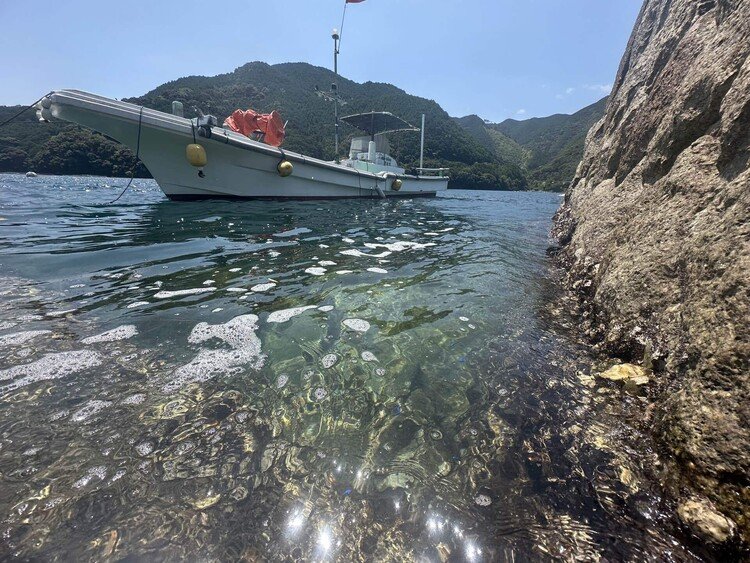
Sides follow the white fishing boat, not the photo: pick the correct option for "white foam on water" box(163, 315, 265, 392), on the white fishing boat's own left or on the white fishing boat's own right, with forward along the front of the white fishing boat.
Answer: on the white fishing boat's own left

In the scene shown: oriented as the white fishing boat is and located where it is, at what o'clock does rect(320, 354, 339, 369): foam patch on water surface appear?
The foam patch on water surface is roughly at 10 o'clock from the white fishing boat.

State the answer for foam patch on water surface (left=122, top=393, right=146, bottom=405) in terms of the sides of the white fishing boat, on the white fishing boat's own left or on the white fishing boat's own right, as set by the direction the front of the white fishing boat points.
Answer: on the white fishing boat's own left

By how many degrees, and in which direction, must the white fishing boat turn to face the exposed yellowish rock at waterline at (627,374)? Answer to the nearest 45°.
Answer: approximately 45° to its left

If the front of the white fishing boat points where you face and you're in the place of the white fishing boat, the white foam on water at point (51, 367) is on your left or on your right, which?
on your left

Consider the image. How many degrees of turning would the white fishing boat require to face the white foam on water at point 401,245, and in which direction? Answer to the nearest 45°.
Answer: approximately 90° to its left

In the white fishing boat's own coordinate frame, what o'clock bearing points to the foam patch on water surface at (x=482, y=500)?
The foam patch on water surface is roughly at 10 o'clock from the white fishing boat.

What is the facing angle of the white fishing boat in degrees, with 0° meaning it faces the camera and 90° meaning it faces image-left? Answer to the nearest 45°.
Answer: approximately 45°

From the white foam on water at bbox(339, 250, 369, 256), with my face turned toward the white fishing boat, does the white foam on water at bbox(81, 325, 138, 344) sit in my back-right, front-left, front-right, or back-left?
back-left

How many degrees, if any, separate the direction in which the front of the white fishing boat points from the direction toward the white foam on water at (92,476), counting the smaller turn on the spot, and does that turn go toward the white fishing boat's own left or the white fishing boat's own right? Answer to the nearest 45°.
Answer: approximately 45° to the white fishing boat's own left

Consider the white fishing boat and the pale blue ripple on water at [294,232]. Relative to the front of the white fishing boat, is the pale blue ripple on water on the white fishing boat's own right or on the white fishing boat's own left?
on the white fishing boat's own left

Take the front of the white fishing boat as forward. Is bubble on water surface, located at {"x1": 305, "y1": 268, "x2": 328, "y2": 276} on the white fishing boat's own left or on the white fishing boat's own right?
on the white fishing boat's own left

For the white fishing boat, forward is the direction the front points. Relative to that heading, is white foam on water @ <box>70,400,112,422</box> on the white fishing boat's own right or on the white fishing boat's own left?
on the white fishing boat's own left

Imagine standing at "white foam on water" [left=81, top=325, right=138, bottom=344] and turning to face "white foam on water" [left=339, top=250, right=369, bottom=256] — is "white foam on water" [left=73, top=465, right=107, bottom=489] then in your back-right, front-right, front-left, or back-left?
back-right

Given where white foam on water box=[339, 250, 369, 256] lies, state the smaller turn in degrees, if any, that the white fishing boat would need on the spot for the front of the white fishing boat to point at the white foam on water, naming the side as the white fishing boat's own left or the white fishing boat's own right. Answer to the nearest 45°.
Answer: approximately 45° to the white fishing boat's own left
